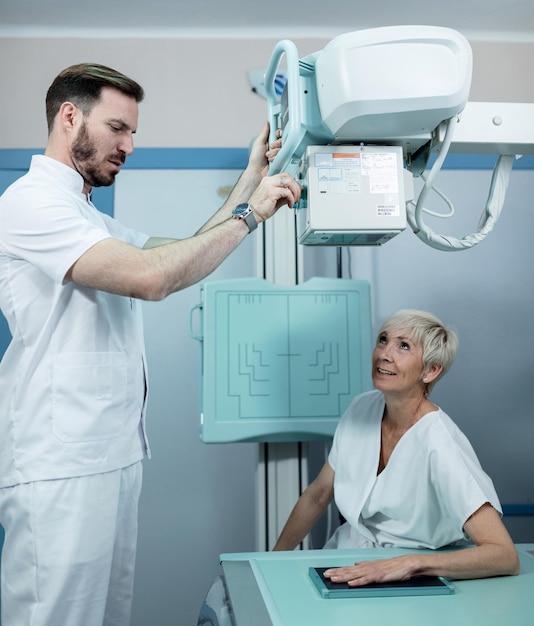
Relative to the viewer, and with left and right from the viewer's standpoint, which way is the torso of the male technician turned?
facing to the right of the viewer

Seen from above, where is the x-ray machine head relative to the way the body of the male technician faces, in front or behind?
in front

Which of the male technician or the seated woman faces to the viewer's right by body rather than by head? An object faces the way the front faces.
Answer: the male technician

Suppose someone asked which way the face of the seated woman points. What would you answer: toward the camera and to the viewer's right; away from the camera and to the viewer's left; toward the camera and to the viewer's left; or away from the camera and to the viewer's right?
toward the camera and to the viewer's left

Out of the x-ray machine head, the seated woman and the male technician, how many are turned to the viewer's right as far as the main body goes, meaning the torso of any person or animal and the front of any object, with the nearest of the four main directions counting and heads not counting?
1

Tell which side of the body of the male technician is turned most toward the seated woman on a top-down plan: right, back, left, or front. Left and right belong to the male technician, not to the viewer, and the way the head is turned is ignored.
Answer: front

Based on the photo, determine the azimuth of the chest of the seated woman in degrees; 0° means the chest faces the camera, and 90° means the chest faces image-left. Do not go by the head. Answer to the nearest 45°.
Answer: approximately 45°
